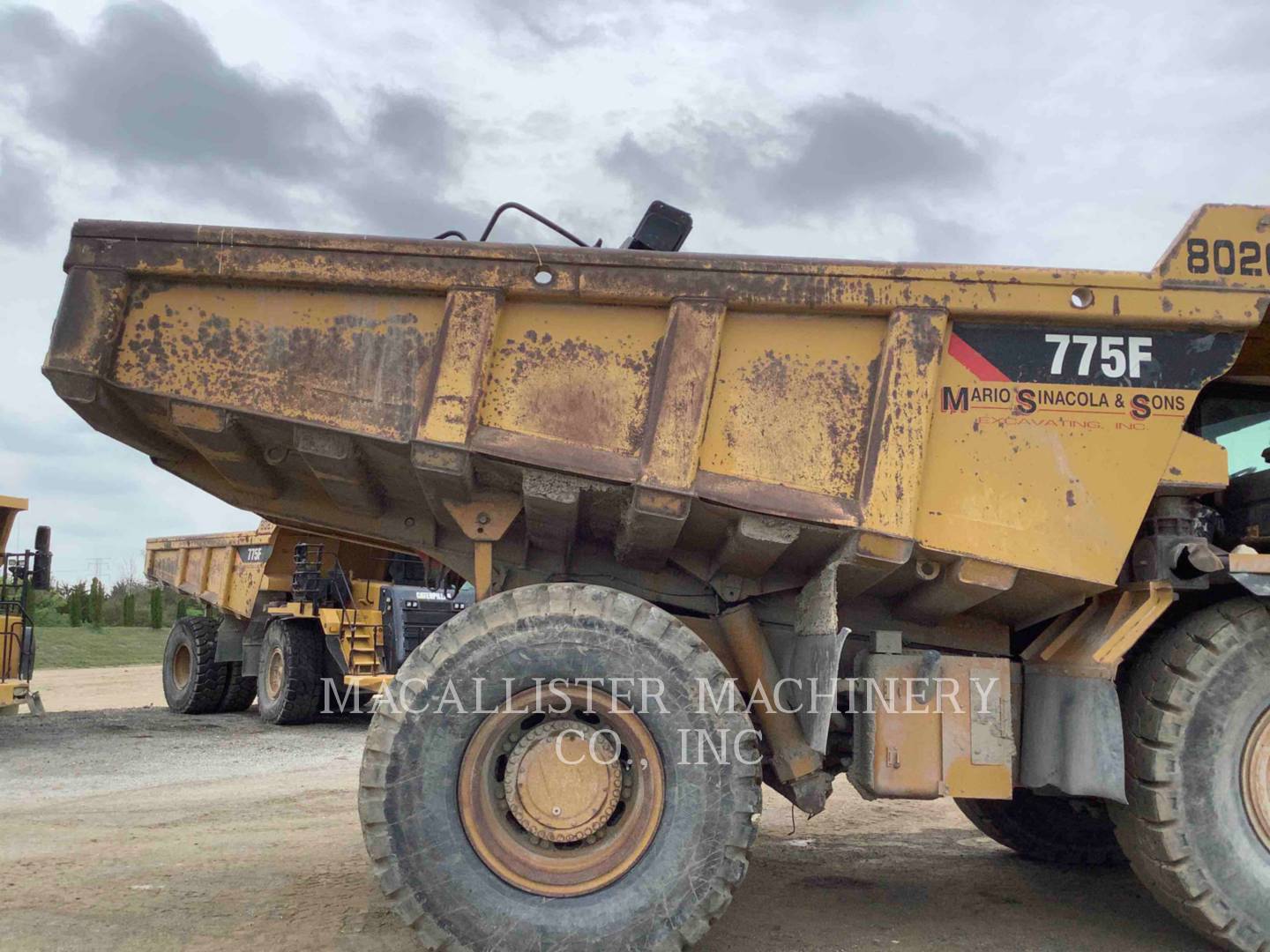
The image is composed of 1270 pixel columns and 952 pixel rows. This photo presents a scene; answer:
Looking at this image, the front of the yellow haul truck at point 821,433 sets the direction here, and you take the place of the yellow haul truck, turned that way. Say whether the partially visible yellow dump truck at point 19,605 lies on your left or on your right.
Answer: on your left

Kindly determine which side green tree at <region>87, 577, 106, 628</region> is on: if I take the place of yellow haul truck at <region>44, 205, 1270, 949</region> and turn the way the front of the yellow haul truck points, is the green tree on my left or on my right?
on my left

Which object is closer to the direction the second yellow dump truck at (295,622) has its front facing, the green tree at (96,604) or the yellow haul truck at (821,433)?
the yellow haul truck

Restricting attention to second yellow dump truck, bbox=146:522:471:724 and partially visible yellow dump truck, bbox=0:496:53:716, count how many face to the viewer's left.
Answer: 0

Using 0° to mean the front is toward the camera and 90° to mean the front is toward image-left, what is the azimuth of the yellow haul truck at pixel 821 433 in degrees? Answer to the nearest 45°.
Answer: approximately 270°

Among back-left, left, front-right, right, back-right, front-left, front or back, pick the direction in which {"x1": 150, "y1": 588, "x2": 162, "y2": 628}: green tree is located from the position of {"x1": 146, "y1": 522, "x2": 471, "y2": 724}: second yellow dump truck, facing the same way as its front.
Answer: back-left

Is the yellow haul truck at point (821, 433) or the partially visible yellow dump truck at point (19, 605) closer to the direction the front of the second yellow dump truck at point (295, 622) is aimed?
the yellow haul truck

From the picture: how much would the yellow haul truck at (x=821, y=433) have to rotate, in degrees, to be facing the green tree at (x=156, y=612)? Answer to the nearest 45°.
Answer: approximately 135° to its left

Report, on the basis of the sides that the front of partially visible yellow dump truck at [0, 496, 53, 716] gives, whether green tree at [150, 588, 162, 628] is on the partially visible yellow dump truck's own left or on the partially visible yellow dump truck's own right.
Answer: on the partially visible yellow dump truck's own left

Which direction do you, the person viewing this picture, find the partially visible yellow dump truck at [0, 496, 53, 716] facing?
facing the viewer and to the right of the viewer

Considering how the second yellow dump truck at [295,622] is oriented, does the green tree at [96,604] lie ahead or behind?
behind

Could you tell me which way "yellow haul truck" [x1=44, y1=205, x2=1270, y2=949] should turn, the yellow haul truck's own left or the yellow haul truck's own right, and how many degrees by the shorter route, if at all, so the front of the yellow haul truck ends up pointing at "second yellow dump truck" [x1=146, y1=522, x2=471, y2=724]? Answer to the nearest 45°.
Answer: approximately 135° to the yellow haul truck's own left
